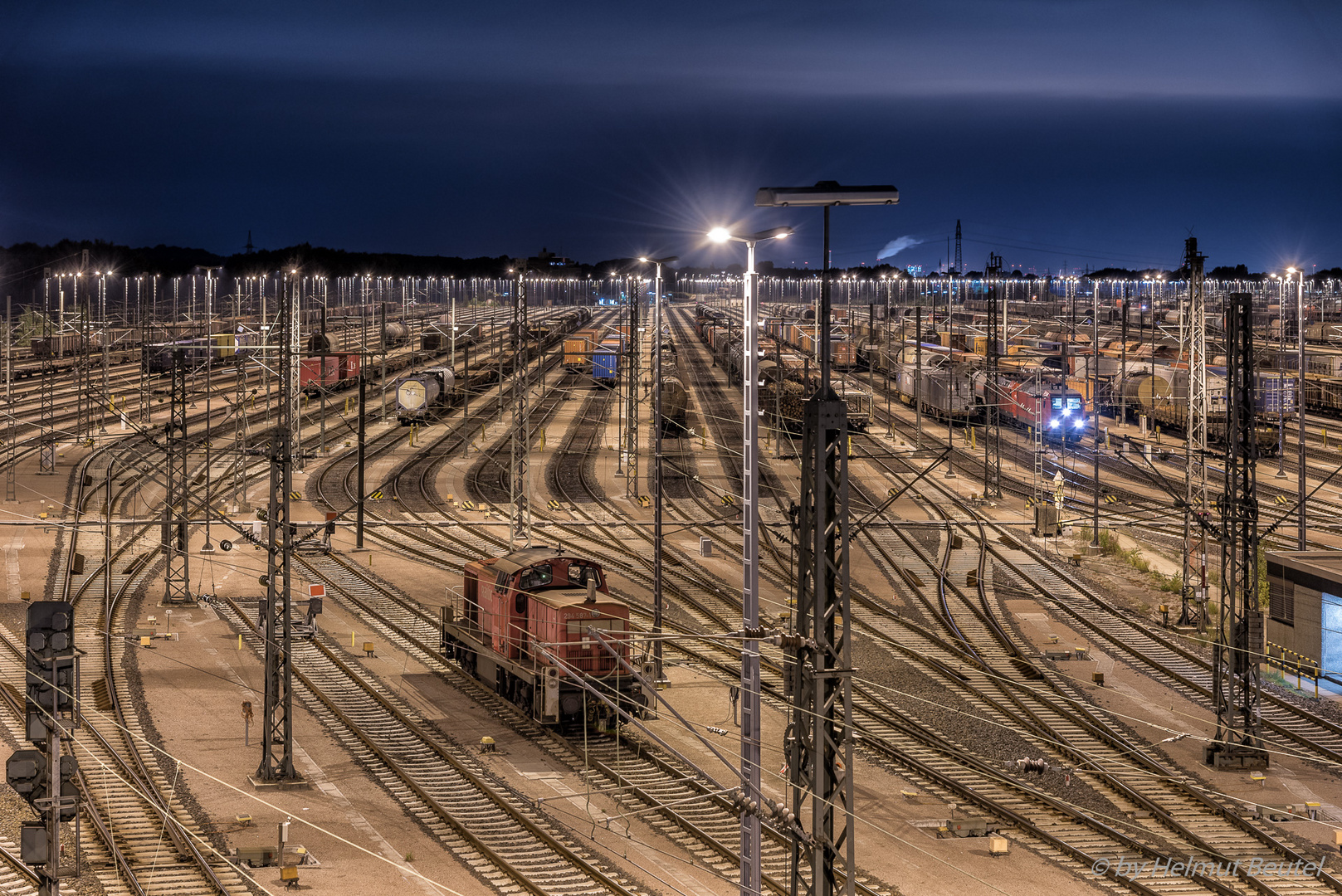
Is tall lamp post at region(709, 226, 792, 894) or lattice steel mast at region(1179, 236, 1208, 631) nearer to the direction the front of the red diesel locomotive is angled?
the tall lamp post

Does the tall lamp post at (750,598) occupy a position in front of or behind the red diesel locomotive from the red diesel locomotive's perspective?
in front

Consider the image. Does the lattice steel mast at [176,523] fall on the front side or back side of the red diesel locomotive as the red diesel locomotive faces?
on the back side

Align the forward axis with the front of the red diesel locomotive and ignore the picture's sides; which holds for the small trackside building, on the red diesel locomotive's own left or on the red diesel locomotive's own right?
on the red diesel locomotive's own left

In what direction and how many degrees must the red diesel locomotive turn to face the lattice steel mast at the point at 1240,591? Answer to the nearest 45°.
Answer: approximately 45° to its left

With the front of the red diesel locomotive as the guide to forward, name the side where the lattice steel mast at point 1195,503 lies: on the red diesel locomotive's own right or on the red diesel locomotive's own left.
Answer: on the red diesel locomotive's own left
